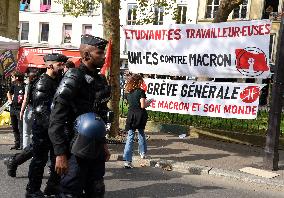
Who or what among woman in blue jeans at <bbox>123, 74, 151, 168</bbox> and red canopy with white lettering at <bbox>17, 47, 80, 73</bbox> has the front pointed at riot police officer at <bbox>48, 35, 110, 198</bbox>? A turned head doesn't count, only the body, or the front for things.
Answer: the red canopy with white lettering

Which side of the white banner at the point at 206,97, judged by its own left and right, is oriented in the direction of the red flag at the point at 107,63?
right

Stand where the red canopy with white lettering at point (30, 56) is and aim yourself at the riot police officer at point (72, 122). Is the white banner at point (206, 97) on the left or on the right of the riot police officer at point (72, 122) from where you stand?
left

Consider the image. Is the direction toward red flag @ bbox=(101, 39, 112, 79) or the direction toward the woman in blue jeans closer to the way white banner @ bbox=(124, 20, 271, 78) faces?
the woman in blue jeans

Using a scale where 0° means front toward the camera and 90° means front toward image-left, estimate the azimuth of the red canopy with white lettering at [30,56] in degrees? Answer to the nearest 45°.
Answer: approximately 0°

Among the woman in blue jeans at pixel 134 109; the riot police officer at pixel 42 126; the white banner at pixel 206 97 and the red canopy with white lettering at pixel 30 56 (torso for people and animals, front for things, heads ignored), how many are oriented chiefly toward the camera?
2

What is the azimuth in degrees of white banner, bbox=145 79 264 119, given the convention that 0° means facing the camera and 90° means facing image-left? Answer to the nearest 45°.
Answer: approximately 0°

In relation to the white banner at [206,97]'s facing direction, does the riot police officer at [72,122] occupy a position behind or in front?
in front

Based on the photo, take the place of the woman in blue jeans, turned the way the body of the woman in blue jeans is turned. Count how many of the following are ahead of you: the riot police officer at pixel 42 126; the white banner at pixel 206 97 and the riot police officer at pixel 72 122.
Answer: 1
